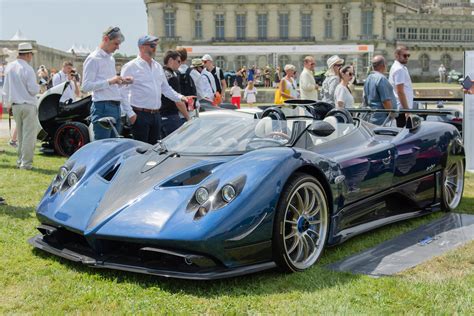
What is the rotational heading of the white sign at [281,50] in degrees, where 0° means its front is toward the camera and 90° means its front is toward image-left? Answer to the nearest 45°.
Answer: approximately 0°

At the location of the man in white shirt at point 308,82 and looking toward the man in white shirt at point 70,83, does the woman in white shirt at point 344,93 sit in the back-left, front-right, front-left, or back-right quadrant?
back-left

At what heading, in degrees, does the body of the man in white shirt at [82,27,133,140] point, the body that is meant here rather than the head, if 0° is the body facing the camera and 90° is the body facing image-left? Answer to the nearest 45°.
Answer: approximately 315°

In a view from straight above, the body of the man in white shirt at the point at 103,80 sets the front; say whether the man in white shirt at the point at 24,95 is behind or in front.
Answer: behind
